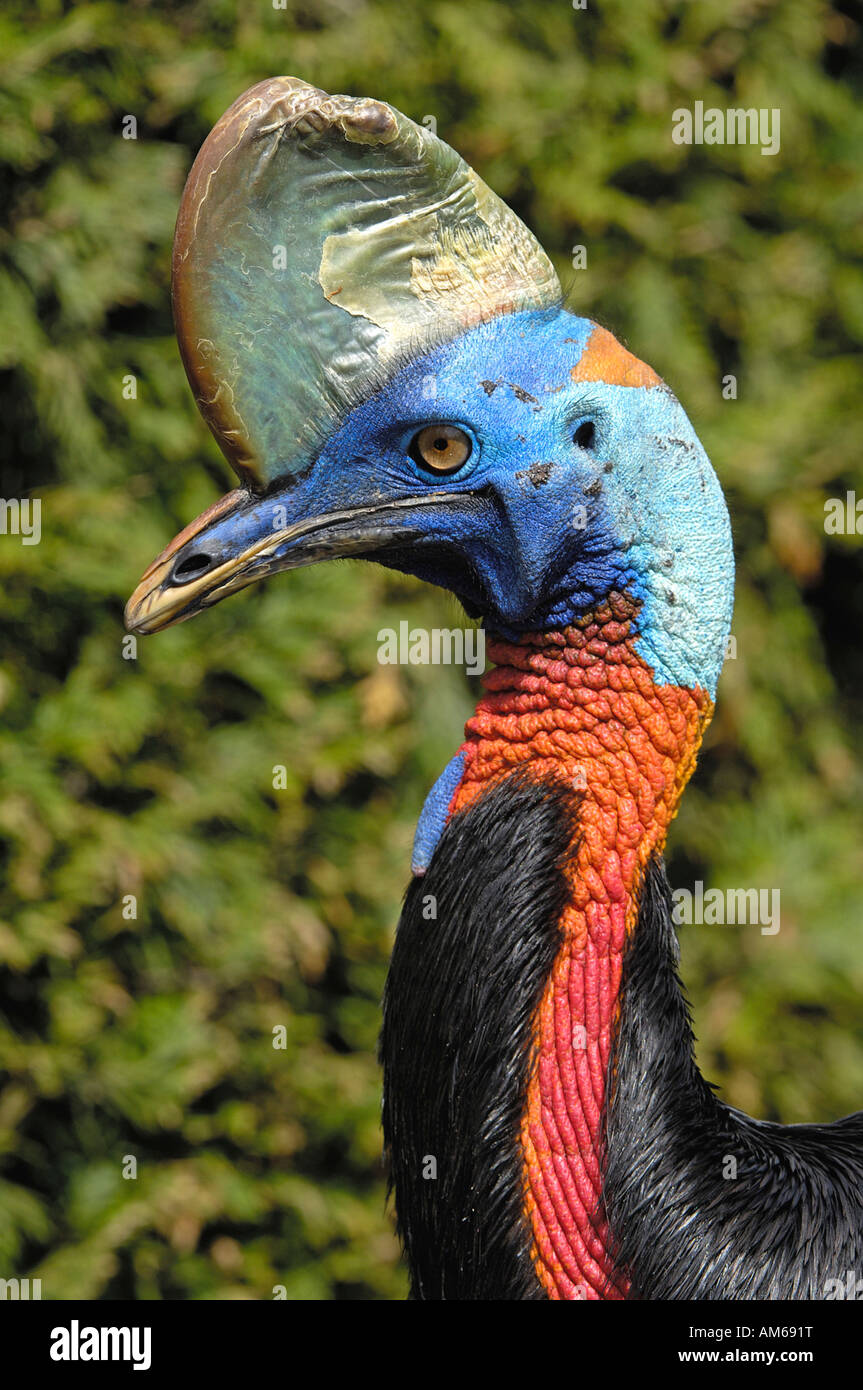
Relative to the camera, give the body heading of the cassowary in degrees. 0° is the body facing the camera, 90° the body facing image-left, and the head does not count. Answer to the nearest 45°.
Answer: approximately 90°
